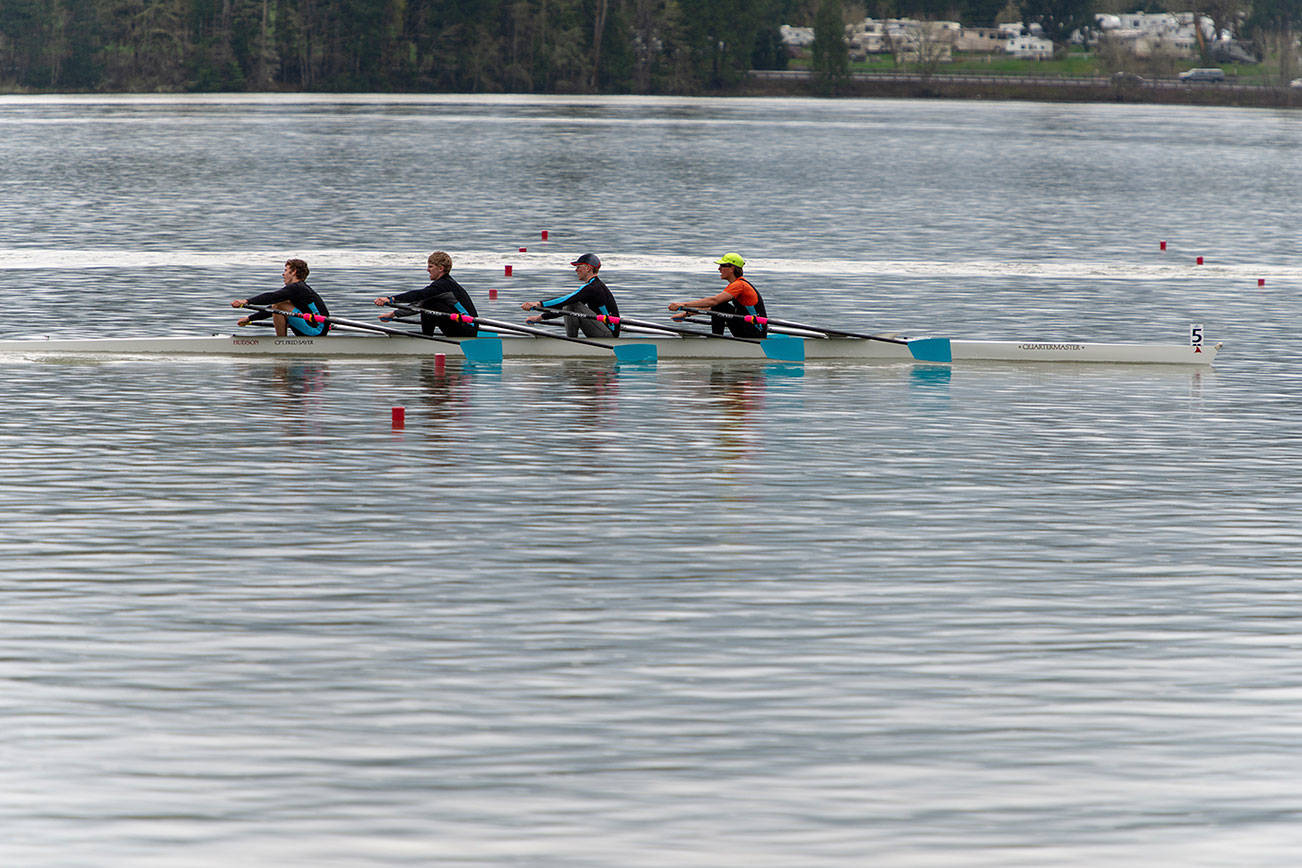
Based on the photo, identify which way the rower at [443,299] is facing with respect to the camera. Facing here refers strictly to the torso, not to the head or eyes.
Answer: to the viewer's left

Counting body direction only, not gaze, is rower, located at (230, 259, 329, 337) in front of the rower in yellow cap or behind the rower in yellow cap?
in front

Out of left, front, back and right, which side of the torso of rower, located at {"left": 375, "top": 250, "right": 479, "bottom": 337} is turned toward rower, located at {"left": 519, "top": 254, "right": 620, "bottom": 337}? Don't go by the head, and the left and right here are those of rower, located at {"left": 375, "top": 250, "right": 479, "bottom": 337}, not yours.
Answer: back

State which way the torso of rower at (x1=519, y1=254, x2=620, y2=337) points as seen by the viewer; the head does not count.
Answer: to the viewer's left

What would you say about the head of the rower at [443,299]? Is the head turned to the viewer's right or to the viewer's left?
to the viewer's left

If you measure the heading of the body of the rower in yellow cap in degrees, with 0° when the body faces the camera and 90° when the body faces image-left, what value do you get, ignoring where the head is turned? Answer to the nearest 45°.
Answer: approximately 90°

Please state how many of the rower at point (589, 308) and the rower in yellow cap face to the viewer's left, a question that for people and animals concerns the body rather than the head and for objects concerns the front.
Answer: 2

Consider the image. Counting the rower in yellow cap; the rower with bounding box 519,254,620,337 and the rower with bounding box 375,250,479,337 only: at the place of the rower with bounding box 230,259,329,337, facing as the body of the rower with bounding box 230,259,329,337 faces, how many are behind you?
3

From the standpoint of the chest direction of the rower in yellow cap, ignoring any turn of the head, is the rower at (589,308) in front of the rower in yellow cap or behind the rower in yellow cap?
in front

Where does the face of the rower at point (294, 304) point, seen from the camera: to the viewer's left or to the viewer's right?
to the viewer's left

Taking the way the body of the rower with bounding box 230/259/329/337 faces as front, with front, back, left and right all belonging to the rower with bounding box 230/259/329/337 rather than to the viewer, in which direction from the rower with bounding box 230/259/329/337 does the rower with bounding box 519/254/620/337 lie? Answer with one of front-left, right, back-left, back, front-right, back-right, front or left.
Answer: back

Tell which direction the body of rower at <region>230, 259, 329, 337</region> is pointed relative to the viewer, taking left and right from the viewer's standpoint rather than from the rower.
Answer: facing to the left of the viewer
